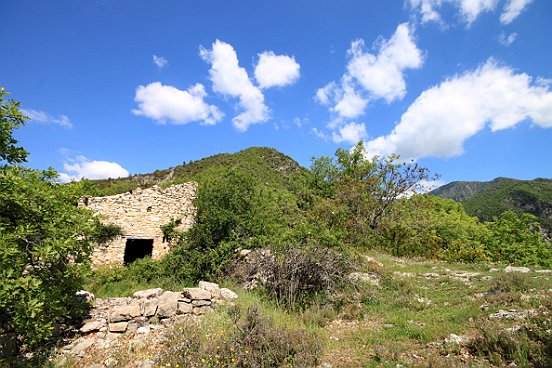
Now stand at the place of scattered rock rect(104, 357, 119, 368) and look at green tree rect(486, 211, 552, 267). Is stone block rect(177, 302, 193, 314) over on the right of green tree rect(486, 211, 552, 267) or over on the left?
left

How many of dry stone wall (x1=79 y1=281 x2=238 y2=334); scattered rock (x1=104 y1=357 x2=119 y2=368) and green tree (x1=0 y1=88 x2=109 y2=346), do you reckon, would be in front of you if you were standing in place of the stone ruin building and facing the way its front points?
3

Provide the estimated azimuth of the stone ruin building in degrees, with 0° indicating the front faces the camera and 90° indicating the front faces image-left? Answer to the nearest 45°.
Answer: approximately 0°

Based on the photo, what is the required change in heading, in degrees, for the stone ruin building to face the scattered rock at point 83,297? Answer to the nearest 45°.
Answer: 0° — it already faces it

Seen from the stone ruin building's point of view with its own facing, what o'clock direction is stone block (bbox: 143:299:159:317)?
The stone block is roughly at 12 o'clock from the stone ruin building.

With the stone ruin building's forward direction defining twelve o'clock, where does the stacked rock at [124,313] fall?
The stacked rock is roughly at 12 o'clock from the stone ruin building.

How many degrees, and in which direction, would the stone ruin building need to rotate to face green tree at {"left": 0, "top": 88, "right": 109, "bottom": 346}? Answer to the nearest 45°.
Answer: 0° — it already faces it

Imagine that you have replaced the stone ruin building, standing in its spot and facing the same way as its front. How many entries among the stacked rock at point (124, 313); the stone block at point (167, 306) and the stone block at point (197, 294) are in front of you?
3

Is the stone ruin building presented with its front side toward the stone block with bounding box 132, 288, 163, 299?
yes

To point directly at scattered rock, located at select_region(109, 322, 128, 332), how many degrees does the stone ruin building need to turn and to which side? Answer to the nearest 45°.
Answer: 0° — it already faces it

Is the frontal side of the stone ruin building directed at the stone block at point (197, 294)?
yes
